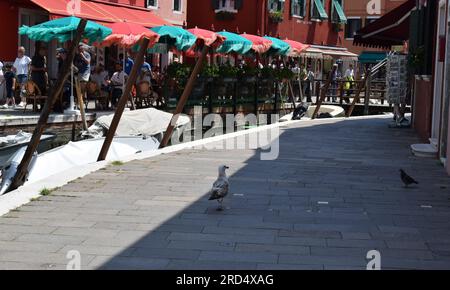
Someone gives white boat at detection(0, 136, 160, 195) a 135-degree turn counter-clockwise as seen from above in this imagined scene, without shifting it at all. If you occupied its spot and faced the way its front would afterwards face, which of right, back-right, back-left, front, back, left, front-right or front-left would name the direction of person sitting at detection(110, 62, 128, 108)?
right

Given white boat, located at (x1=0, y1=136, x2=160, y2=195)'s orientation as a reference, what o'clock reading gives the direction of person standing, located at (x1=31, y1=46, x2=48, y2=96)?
The person standing is roughly at 10 o'clock from the white boat.

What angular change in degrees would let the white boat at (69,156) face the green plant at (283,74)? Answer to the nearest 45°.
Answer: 0° — it already faces it

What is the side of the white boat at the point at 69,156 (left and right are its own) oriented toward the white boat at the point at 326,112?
front

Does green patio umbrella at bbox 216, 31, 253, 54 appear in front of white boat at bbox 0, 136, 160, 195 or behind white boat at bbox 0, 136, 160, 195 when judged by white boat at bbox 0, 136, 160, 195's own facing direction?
in front

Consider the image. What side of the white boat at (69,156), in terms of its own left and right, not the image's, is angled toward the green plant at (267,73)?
front

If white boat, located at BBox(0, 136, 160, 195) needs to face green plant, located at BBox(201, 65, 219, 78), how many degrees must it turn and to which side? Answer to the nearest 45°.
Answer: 0° — it already faces it

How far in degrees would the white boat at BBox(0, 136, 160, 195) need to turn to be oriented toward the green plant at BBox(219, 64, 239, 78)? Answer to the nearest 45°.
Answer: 0° — it already faces it

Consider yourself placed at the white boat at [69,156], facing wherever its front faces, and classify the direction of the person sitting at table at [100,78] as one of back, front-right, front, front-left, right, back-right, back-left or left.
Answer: front-left

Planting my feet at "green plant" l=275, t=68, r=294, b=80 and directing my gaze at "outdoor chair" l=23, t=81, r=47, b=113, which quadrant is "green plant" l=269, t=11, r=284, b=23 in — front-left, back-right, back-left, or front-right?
back-right

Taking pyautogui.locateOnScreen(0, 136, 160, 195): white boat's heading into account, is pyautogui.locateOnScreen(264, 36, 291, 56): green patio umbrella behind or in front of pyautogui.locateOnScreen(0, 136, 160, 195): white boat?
in front

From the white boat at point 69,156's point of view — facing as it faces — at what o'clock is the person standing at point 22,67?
The person standing is roughly at 10 o'clock from the white boat.

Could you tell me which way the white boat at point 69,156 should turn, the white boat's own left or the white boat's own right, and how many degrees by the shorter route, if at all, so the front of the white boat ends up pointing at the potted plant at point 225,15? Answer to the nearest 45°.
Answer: approximately 45° to the white boat's own left

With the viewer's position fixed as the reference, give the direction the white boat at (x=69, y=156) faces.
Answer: facing away from the viewer and to the right of the viewer

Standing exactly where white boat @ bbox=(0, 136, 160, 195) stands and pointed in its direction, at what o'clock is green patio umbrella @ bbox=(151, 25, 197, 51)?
The green patio umbrella is roughly at 11 o'clock from the white boat.

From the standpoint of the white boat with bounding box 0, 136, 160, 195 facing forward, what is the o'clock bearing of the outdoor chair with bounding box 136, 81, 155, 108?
The outdoor chair is roughly at 11 o'clock from the white boat.

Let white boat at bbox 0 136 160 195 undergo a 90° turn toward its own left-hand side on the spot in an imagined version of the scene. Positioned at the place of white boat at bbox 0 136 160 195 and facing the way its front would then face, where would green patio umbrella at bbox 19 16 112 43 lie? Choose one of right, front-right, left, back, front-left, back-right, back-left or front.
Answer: front-right
